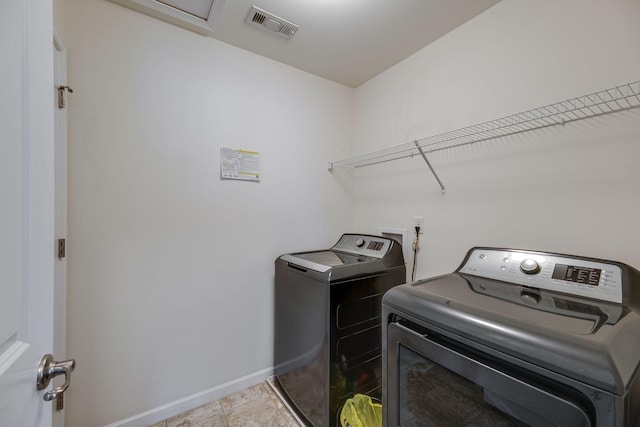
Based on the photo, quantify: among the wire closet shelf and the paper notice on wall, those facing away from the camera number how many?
0

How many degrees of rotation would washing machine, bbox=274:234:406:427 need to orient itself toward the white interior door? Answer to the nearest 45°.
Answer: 0° — it already faces it

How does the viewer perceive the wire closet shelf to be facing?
facing the viewer and to the left of the viewer

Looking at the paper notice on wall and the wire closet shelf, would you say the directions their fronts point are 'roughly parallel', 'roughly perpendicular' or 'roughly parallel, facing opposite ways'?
roughly perpendicular

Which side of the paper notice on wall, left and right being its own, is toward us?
front

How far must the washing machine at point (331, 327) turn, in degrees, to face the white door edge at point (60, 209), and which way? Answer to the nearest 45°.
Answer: approximately 45° to its right

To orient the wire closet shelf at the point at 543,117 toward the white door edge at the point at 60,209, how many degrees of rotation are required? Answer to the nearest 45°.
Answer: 0° — it already faces it
